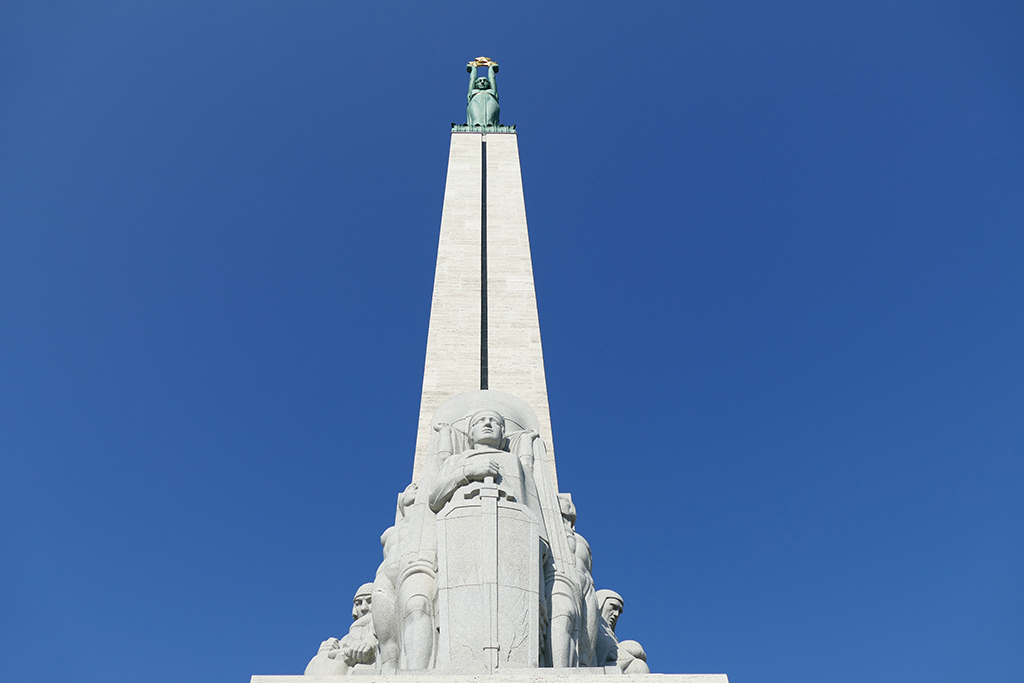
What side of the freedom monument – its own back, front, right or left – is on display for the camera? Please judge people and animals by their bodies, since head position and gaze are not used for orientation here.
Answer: front
